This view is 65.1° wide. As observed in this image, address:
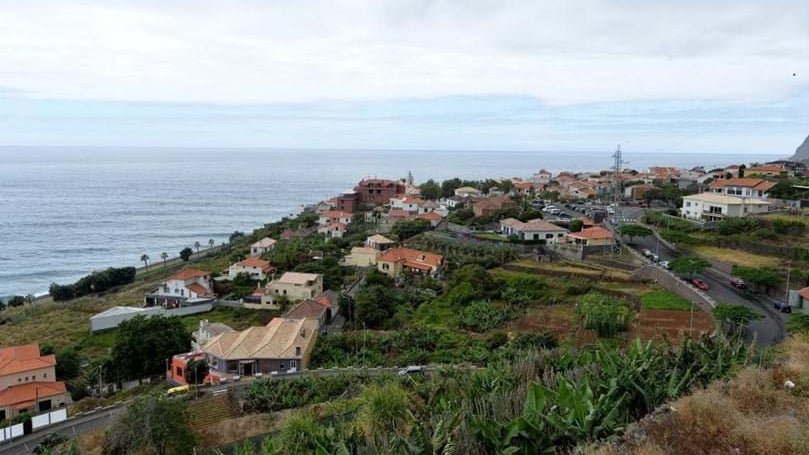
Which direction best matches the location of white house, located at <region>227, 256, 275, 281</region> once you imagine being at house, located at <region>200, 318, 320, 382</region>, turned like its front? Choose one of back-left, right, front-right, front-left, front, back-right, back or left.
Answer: back

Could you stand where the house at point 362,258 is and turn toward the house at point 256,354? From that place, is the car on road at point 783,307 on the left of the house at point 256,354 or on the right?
left

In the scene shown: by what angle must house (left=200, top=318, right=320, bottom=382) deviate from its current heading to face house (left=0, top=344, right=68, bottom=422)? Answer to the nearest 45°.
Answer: approximately 90° to its right

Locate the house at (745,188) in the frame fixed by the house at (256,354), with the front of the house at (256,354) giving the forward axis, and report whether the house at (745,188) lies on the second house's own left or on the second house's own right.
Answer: on the second house's own left

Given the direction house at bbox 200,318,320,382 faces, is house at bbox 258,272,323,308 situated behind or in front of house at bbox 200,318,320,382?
behind

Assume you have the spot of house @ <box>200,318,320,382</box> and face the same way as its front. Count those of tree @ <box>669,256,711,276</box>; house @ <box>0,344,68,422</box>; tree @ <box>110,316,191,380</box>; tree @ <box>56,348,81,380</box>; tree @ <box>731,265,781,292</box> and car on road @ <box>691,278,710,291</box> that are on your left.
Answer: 3

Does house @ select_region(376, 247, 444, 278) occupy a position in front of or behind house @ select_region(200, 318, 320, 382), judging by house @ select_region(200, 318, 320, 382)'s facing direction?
behind

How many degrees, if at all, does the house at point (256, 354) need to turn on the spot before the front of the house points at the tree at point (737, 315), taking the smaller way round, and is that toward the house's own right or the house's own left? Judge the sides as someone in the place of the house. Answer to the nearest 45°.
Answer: approximately 90° to the house's own left

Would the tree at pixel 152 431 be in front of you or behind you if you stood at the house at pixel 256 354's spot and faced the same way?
in front

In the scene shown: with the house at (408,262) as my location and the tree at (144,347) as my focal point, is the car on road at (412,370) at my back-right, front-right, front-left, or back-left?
front-left

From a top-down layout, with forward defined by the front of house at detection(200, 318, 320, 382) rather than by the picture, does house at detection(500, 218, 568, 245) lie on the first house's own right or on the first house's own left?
on the first house's own left

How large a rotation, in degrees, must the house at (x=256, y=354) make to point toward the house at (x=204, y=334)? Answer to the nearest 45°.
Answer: approximately 135° to its right

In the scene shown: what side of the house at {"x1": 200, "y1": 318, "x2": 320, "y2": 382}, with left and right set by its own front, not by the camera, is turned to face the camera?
front

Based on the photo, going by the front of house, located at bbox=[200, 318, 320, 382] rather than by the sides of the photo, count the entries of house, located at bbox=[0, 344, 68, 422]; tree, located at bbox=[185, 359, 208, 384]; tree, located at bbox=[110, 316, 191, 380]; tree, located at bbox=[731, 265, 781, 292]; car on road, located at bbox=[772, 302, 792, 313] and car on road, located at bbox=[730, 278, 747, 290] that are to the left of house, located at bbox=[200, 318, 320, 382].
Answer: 3

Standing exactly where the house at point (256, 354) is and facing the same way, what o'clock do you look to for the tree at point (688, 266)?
The tree is roughly at 9 o'clock from the house.

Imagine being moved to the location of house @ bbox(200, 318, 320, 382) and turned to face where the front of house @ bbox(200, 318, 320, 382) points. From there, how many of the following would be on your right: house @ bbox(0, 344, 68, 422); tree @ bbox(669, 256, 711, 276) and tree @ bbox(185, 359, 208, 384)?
2

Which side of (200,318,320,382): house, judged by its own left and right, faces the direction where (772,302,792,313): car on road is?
left

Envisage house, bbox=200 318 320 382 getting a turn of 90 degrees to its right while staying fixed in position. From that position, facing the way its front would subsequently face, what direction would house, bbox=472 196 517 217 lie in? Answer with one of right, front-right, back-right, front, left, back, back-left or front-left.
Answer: back-right
